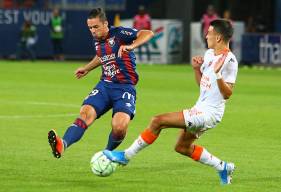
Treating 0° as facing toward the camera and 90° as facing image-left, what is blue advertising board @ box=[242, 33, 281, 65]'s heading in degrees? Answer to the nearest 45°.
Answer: approximately 0°

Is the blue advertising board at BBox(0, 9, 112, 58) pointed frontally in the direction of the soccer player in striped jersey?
yes

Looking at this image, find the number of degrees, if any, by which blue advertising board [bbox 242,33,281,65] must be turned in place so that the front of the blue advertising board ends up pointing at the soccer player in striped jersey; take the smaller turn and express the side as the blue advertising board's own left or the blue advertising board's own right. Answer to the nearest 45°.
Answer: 0° — it already faces them

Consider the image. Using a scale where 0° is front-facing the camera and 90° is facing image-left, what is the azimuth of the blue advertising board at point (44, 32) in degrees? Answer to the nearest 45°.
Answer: approximately 0°

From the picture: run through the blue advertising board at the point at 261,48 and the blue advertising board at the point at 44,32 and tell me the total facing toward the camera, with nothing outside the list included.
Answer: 2

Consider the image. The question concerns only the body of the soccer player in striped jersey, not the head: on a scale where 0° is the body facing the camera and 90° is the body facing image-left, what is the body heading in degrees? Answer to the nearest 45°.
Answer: approximately 45°

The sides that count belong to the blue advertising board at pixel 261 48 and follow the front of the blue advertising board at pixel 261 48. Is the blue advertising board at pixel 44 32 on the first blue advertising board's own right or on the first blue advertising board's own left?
on the first blue advertising board's own right

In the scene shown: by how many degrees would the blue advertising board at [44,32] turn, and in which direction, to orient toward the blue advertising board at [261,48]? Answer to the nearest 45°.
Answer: approximately 45° to its left

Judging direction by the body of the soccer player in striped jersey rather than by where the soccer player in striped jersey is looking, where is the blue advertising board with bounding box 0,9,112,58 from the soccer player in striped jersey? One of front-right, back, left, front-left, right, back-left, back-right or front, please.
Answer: back-right
